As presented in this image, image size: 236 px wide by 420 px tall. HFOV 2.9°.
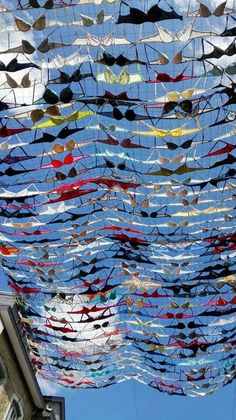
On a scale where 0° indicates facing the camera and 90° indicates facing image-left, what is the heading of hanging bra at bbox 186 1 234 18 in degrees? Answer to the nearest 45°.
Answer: approximately 0°

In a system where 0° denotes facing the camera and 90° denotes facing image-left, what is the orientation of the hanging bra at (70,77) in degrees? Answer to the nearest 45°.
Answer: approximately 0°
